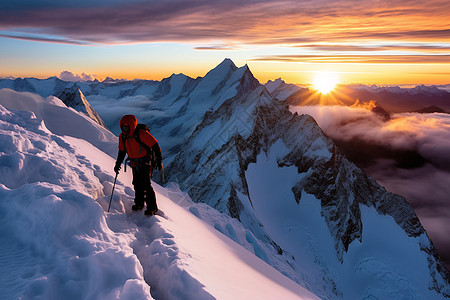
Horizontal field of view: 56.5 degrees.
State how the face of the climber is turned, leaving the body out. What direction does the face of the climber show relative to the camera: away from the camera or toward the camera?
toward the camera

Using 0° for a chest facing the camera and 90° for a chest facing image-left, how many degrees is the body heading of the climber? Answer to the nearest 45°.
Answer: approximately 45°
